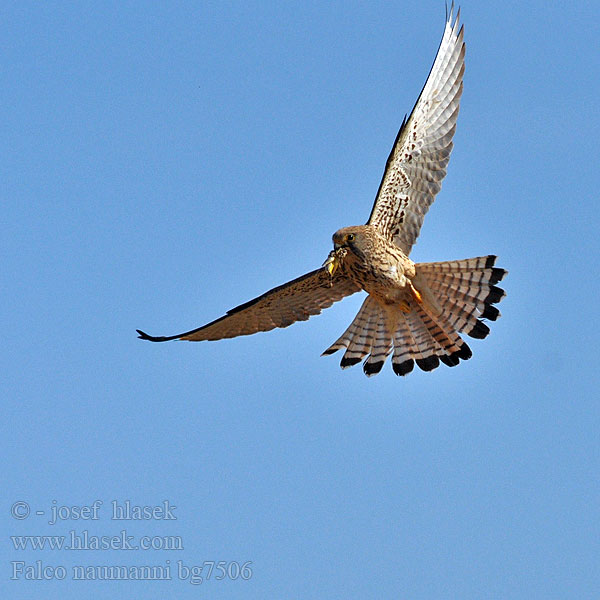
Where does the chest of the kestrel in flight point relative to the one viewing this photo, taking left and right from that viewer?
facing the viewer and to the left of the viewer
